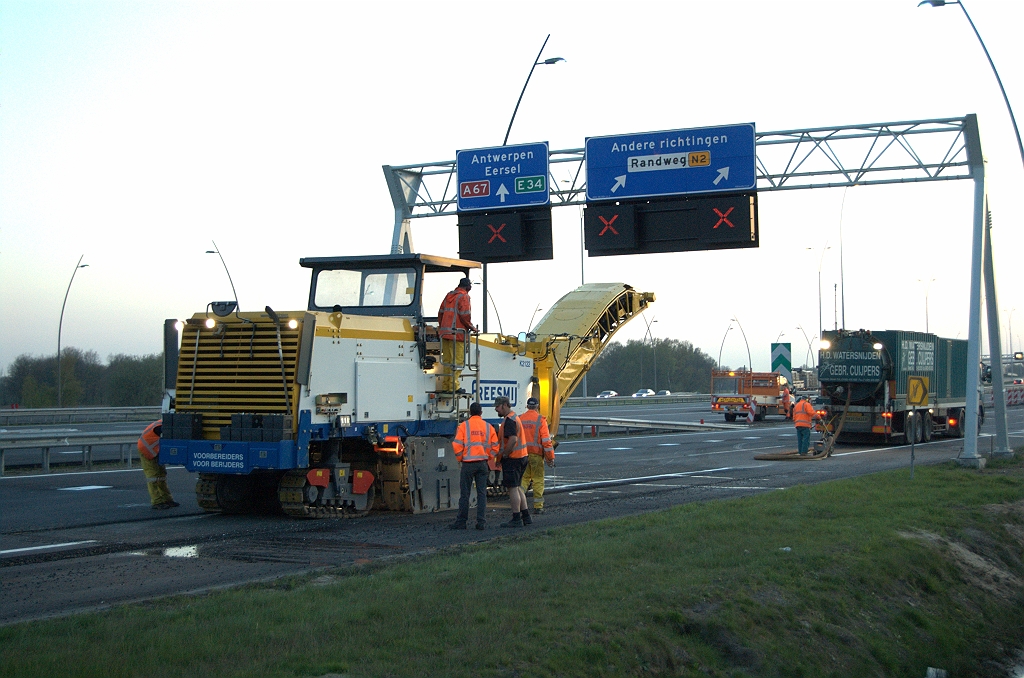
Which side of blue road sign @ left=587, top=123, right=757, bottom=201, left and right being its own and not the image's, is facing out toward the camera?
front

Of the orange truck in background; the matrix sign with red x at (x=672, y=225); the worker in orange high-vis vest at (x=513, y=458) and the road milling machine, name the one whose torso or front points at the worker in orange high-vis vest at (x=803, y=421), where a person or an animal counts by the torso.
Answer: the road milling machine

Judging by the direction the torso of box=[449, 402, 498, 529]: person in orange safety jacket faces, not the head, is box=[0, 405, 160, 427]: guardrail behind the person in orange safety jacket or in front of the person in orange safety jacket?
in front

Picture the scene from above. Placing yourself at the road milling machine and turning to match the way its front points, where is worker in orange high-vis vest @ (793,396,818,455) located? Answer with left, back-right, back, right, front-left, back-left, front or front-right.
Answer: front

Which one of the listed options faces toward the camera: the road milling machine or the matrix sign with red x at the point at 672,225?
the matrix sign with red x

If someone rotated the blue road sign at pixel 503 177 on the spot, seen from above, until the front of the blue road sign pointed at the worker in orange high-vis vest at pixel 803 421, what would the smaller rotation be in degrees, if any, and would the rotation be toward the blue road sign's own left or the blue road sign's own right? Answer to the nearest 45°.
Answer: approximately 135° to the blue road sign's own left

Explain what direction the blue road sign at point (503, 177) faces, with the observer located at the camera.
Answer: facing the viewer
